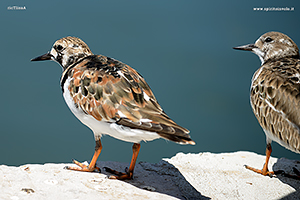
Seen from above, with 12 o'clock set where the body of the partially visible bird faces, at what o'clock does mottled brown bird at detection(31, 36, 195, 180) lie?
The mottled brown bird is roughly at 11 o'clock from the partially visible bird.

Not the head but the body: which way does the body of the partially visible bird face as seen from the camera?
to the viewer's left

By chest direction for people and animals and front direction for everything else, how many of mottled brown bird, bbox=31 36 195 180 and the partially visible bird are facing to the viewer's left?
2

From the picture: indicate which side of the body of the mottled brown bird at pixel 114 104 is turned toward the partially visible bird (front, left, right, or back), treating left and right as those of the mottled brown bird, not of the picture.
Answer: back

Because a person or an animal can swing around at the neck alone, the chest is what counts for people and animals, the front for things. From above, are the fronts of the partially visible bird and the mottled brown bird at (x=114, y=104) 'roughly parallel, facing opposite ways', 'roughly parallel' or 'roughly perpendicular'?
roughly parallel

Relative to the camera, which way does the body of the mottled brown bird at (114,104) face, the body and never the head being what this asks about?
to the viewer's left
